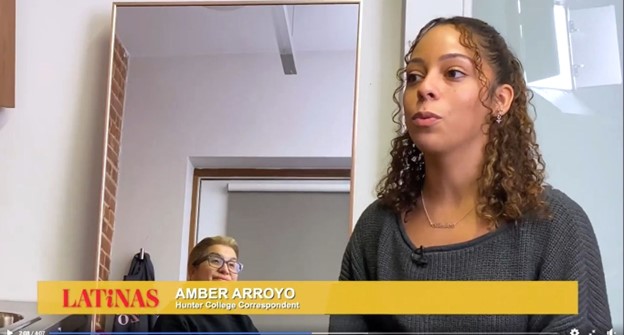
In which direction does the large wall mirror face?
toward the camera

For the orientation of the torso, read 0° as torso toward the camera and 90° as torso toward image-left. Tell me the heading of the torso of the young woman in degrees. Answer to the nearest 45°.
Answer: approximately 45°

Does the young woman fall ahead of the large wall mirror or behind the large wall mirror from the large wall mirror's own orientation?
ahead

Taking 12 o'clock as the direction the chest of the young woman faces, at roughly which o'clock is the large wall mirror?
The large wall mirror is roughly at 3 o'clock from the young woman.

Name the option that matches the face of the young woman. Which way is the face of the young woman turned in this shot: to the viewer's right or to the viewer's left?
to the viewer's left
